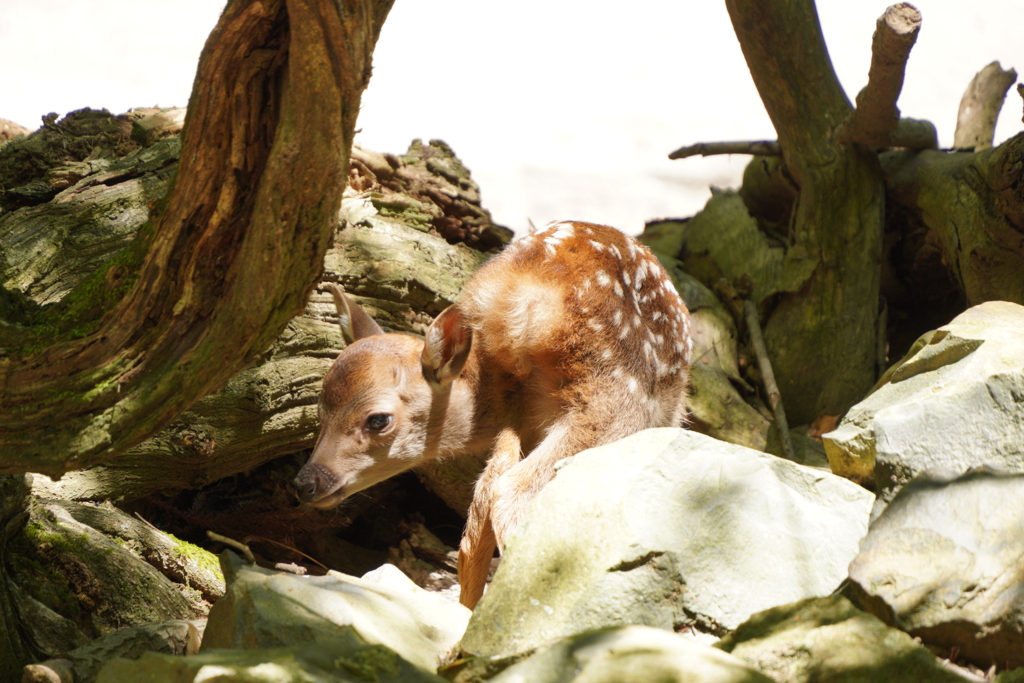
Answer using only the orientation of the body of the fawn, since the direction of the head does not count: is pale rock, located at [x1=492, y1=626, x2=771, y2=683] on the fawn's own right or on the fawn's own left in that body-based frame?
on the fawn's own left

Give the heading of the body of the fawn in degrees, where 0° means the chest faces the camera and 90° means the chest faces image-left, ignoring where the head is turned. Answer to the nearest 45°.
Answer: approximately 45°

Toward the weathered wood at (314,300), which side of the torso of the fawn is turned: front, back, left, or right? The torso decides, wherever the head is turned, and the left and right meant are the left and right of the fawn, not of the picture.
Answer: right

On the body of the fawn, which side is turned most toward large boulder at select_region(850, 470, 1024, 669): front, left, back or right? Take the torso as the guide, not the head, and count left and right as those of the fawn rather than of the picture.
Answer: left

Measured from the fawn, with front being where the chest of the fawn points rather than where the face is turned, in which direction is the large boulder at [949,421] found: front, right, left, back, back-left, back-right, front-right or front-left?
left

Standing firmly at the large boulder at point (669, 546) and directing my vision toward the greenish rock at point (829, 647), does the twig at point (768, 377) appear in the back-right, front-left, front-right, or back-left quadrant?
back-left

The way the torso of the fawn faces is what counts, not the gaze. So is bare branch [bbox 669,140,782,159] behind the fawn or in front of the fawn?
behind

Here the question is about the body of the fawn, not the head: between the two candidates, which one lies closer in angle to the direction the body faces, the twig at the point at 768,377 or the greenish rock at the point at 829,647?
the greenish rock

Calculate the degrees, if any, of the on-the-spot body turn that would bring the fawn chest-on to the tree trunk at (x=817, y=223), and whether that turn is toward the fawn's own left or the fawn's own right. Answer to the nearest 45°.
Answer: approximately 180°
